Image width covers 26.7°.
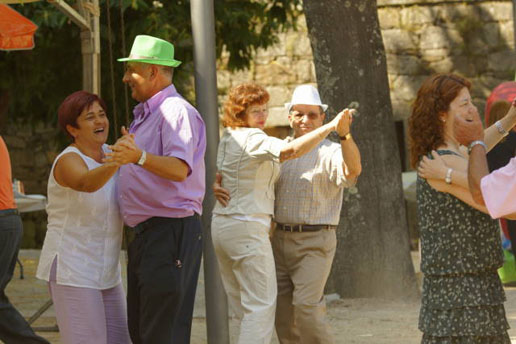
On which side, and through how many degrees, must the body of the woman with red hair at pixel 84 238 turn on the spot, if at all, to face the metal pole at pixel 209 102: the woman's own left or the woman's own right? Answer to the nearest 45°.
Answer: approximately 90° to the woman's own left

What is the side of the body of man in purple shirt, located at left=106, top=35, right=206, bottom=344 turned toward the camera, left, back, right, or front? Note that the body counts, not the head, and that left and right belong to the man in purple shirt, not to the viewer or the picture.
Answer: left

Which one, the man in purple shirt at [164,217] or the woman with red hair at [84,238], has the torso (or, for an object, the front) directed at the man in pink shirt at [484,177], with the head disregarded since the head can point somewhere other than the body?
the woman with red hair

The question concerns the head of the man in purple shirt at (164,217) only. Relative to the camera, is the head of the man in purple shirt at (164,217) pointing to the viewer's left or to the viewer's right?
to the viewer's left

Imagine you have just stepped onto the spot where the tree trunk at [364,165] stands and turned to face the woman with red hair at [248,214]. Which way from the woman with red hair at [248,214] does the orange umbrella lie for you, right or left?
right

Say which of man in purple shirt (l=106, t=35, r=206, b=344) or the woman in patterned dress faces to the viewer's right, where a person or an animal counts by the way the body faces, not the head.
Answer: the woman in patterned dress

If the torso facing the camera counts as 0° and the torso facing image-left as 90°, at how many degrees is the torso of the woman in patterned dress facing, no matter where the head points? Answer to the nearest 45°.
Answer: approximately 270°

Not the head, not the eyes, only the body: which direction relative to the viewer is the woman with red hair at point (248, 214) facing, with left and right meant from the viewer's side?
facing away from the viewer and to the right of the viewer

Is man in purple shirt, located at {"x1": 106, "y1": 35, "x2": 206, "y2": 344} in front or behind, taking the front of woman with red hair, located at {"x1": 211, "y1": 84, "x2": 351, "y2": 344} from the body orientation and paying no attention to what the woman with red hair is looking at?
behind
